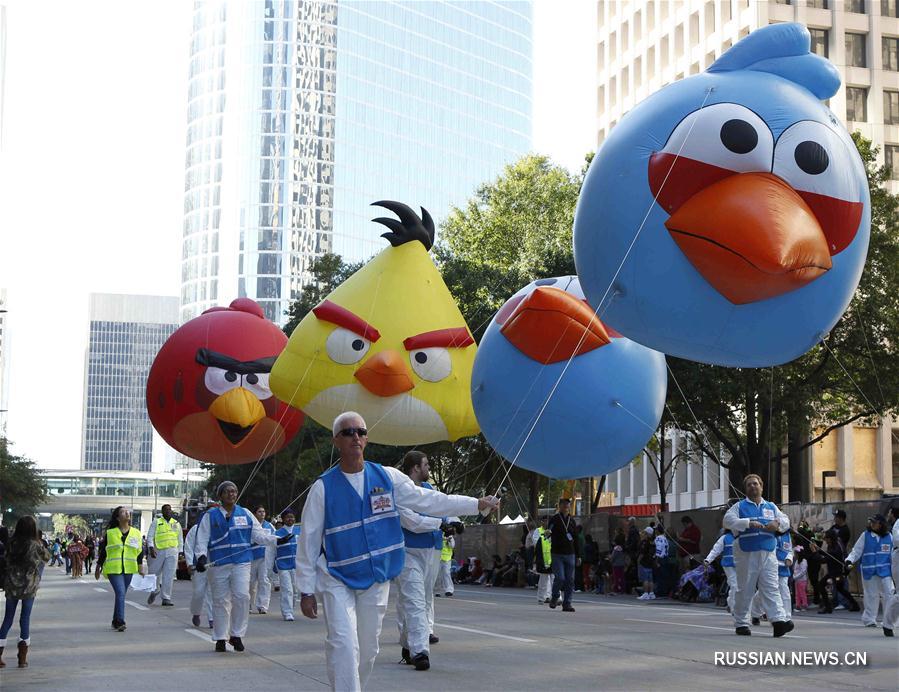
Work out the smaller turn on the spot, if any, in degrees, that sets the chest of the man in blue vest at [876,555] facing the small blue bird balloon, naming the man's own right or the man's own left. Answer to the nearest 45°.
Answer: approximately 45° to the man's own right

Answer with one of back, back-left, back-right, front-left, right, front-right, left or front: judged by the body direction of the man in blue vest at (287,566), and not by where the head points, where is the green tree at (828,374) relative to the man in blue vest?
back-left

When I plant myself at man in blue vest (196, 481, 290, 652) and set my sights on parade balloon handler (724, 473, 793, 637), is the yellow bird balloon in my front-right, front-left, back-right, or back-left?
front-left

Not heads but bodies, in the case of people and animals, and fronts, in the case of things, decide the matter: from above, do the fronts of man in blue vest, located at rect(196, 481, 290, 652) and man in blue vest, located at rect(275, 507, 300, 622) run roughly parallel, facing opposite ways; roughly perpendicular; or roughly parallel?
roughly parallel

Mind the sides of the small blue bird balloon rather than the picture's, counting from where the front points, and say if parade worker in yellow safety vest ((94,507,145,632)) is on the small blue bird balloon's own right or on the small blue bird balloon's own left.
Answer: on the small blue bird balloon's own right

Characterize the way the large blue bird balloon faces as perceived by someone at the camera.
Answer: facing the viewer and to the right of the viewer

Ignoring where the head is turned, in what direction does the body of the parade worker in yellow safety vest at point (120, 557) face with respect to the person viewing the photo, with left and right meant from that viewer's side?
facing the viewer

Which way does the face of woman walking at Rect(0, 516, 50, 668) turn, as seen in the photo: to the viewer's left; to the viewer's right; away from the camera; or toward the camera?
away from the camera

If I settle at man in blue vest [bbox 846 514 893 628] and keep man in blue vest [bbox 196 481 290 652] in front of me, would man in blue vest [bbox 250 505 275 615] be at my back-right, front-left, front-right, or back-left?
front-right

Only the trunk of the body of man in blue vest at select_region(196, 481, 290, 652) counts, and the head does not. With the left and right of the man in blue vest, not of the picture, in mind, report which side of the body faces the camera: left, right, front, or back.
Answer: front

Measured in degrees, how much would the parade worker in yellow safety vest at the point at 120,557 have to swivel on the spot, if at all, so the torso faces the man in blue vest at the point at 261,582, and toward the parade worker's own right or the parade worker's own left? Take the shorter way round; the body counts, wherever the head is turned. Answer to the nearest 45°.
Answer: approximately 135° to the parade worker's own left

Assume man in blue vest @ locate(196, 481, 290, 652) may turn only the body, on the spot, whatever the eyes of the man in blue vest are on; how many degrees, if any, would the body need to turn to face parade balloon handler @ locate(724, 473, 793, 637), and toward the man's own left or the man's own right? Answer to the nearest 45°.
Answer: approximately 90° to the man's own left

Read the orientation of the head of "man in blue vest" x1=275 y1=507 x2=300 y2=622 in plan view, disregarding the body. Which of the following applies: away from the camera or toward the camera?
toward the camera
